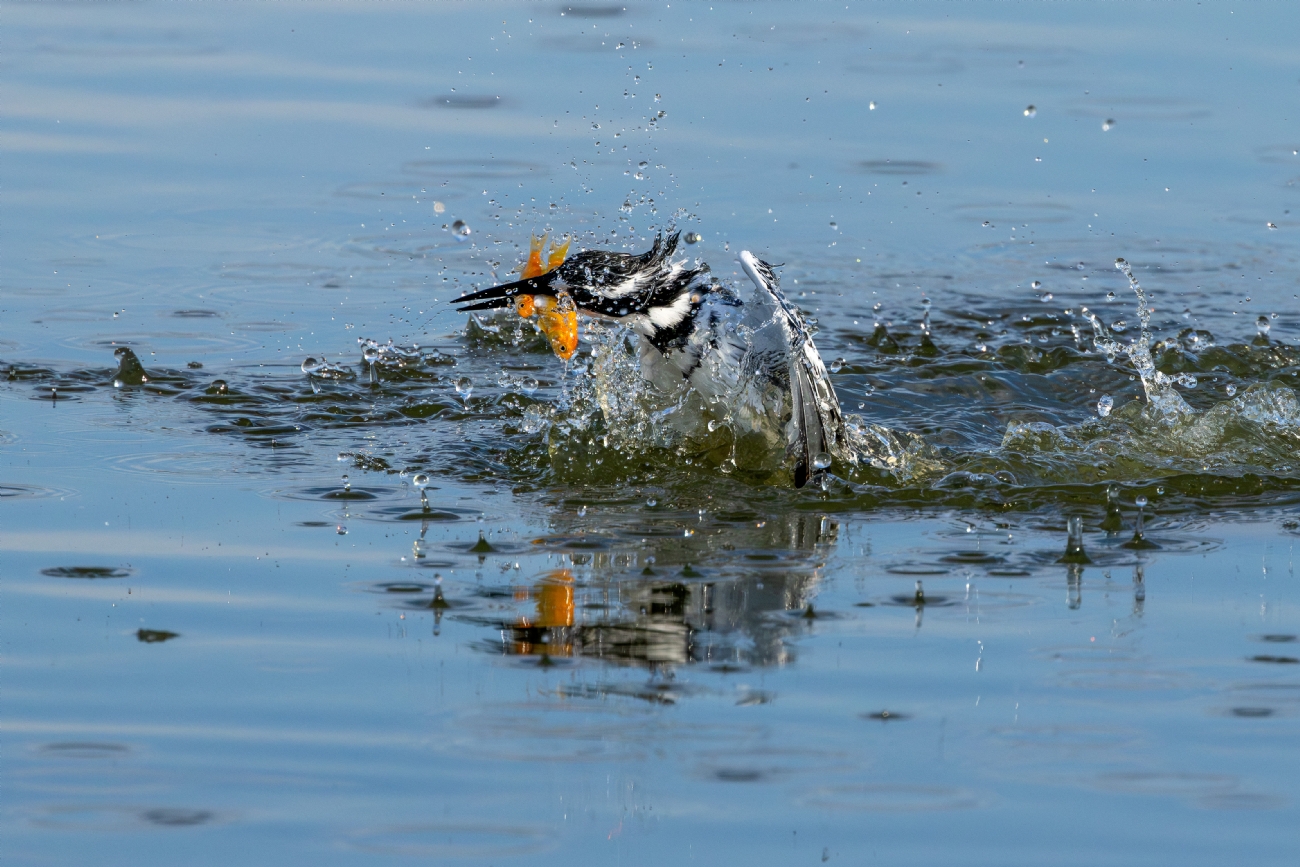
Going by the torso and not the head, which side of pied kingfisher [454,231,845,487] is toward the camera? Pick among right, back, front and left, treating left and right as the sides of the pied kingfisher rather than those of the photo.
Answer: left
